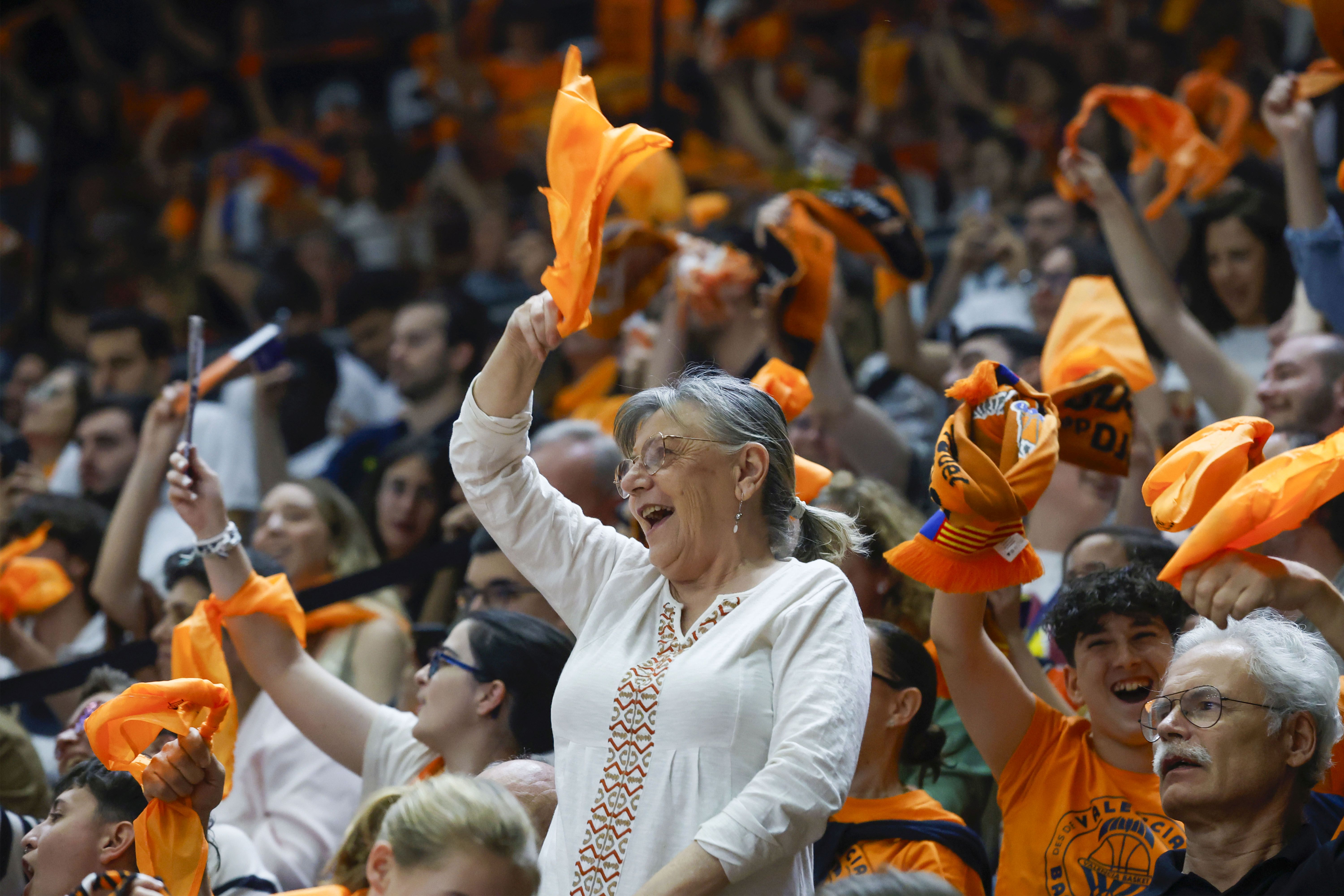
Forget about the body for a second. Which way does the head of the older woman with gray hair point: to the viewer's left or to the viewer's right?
to the viewer's left

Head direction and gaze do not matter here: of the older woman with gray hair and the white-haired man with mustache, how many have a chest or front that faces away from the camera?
0

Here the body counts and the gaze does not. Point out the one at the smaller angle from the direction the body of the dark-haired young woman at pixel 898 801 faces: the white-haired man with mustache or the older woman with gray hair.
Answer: the older woman with gray hair

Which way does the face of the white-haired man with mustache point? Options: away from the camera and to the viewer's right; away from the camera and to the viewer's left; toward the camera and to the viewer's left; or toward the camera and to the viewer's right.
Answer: toward the camera and to the viewer's left

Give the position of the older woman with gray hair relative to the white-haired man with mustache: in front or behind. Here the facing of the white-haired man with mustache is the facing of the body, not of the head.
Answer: in front

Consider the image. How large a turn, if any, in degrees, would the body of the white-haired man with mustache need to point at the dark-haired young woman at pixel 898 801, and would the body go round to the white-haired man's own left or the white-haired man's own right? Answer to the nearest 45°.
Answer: approximately 90° to the white-haired man's own right

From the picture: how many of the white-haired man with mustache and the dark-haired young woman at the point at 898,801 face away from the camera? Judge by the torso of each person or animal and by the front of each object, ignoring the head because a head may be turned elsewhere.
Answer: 0

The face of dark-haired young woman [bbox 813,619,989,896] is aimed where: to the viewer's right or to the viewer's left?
to the viewer's left

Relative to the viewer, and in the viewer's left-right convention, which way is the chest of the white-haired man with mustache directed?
facing the viewer and to the left of the viewer

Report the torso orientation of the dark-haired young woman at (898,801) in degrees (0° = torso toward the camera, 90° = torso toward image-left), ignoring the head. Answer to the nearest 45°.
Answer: approximately 45°

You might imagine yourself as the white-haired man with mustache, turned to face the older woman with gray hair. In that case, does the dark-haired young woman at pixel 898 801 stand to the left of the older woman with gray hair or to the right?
right

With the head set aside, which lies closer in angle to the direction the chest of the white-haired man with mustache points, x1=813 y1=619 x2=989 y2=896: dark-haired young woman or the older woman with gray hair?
the older woman with gray hair

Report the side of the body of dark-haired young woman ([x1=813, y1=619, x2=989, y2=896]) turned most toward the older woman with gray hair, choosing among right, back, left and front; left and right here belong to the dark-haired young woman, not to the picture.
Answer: front
